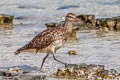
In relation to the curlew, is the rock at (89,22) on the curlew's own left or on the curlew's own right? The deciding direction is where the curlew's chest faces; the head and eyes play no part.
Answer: on the curlew's own left

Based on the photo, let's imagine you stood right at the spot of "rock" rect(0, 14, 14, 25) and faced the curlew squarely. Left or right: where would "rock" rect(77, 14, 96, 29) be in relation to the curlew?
left

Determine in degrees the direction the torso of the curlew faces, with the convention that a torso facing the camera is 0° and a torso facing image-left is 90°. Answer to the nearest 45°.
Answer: approximately 270°

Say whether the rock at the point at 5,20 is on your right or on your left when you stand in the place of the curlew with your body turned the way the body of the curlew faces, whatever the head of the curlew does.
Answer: on your left
